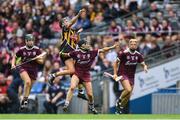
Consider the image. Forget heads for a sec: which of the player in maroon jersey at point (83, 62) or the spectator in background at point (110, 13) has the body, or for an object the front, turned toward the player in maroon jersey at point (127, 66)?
the spectator in background

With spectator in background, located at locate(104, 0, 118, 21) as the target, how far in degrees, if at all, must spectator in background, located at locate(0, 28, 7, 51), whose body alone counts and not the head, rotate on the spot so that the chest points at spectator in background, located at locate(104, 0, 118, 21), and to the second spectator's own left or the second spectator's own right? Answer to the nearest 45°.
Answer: approximately 90° to the second spectator's own left

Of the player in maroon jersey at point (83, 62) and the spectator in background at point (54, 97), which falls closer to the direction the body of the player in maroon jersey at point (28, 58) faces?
the player in maroon jersey

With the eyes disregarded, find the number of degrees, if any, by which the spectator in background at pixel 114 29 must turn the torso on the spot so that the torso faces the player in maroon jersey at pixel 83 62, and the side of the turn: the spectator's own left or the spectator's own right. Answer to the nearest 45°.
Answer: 0° — they already face them

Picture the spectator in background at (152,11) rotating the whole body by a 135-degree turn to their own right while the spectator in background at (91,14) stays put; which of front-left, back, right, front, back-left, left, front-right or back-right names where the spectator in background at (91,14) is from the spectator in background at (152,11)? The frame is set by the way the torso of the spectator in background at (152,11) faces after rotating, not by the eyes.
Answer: front-left

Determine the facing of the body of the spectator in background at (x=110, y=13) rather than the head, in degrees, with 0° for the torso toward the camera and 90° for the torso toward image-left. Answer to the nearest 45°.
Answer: approximately 0°
